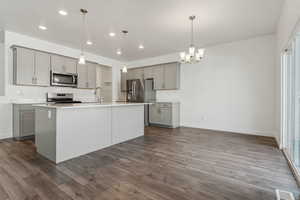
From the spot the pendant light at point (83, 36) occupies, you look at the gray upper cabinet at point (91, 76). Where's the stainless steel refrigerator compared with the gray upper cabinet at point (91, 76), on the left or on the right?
right

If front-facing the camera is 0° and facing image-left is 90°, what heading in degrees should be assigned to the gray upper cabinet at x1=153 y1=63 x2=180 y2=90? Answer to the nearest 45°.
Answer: approximately 45°

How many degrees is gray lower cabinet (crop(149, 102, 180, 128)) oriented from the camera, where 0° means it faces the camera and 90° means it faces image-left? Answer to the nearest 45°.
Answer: approximately 45°

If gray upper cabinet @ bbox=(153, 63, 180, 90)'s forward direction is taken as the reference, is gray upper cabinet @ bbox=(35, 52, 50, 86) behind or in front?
in front

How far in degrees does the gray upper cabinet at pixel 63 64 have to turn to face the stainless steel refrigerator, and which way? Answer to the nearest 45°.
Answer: approximately 45° to its left

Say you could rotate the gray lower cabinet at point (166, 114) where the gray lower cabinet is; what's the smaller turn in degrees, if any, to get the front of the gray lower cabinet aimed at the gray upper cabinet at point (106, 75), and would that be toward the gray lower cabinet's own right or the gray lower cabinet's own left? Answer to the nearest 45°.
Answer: approximately 45° to the gray lower cabinet's own right

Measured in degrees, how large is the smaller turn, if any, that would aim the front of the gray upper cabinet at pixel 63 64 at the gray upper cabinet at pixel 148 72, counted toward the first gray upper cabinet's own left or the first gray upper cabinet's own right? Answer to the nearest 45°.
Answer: approximately 45° to the first gray upper cabinet's own left

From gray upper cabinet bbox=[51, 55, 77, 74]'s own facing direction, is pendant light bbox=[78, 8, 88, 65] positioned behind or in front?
in front

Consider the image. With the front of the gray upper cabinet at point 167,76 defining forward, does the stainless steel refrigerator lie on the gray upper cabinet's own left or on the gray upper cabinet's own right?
on the gray upper cabinet's own right

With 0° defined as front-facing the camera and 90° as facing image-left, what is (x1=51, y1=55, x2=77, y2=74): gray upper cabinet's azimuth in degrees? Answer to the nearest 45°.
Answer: approximately 315°
